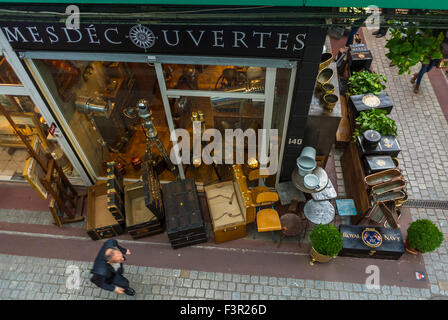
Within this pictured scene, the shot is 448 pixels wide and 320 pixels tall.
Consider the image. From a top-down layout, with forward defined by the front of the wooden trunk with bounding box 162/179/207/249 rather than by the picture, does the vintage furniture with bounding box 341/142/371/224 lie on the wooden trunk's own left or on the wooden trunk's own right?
on the wooden trunk's own left

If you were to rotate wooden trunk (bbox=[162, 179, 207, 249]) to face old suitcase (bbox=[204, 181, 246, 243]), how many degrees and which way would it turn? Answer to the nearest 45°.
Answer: approximately 90° to its left

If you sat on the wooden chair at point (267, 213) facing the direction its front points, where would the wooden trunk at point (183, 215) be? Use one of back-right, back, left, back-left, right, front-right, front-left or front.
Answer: right

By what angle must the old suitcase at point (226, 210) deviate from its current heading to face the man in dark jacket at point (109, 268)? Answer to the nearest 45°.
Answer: approximately 45° to its right

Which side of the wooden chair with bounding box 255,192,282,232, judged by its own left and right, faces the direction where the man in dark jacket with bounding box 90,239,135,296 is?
right

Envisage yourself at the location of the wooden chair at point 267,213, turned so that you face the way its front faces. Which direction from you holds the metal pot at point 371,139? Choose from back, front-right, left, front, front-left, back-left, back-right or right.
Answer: left

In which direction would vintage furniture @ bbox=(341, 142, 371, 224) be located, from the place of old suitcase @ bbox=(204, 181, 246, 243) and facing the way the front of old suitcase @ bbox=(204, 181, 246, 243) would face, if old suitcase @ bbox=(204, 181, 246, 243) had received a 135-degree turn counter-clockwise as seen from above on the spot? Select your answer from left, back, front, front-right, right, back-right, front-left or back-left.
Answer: front-right
